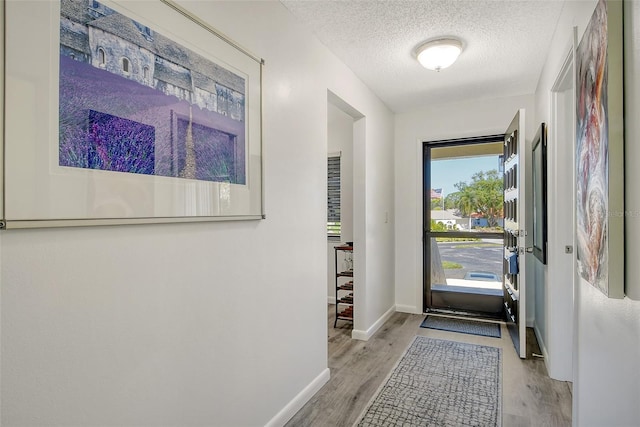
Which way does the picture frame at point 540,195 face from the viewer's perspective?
to the viewer's left

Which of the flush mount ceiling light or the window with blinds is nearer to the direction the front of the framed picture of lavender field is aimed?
the flush mount ceiling light

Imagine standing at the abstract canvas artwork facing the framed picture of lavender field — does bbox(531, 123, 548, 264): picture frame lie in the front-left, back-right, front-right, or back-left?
back-right

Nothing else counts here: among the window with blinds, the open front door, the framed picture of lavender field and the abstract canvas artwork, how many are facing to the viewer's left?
2

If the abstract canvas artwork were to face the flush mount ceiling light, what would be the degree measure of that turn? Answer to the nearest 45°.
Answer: approximately 45° to its right

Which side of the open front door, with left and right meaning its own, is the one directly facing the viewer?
left

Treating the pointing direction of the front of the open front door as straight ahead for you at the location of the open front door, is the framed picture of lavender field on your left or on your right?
on your left

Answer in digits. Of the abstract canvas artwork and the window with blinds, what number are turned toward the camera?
1

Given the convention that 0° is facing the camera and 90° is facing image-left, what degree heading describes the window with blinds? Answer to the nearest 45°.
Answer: approximately 0°

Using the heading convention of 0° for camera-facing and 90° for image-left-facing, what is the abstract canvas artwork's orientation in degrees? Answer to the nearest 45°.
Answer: approximately 90°

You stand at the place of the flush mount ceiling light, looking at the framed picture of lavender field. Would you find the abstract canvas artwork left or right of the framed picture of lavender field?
left
